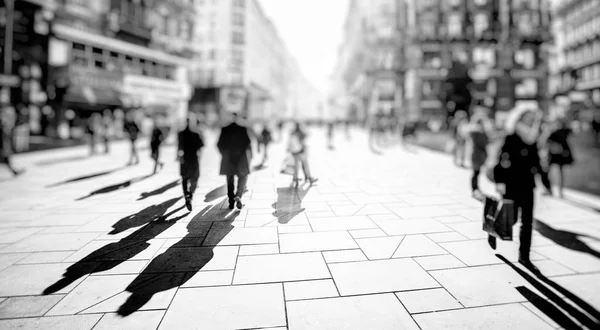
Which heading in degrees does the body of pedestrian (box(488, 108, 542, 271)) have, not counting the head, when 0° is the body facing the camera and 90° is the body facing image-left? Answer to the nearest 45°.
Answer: approximately 315°

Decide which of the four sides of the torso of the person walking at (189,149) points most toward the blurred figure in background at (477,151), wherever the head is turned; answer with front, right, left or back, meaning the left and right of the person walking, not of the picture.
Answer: right

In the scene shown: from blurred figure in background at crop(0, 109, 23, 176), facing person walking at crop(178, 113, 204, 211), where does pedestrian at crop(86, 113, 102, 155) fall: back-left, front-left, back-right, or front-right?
back-left

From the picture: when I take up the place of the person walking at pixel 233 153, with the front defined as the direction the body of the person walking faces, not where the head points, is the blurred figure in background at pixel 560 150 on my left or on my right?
on my right

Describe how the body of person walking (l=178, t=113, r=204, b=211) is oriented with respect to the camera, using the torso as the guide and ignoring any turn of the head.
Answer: away from the camera

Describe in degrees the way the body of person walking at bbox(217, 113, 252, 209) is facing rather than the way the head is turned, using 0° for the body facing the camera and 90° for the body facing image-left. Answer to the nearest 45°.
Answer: approximately 180°

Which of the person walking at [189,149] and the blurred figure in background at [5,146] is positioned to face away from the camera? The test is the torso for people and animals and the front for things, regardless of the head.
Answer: the person walking

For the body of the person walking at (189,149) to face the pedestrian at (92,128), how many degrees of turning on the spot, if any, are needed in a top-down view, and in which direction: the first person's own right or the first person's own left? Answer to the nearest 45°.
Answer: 0° — they already face them

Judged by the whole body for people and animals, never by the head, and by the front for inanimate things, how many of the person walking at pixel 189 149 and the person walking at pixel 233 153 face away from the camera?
2
